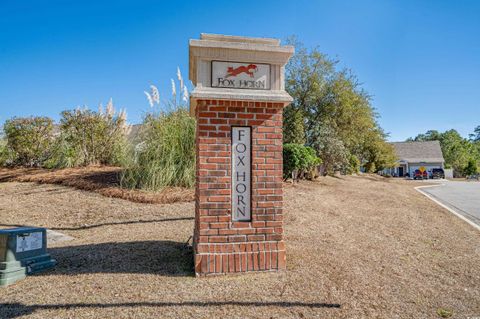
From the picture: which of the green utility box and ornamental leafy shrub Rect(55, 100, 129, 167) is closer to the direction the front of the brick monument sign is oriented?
the green utility box

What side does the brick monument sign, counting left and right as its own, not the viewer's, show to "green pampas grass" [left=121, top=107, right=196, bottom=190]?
back

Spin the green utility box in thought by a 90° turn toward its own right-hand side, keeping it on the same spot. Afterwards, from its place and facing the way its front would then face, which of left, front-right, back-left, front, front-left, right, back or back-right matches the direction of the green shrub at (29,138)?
back-right

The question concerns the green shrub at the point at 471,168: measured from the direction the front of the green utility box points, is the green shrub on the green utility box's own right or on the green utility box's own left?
on the green utility box's own left

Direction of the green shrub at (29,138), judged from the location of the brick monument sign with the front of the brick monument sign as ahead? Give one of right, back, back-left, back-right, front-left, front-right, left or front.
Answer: back-right

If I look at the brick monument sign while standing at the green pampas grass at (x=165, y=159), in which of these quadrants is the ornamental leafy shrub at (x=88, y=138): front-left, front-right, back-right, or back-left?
back-right

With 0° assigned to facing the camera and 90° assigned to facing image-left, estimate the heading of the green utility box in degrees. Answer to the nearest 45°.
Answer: approximately 315°

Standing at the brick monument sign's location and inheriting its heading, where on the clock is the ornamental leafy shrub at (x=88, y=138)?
The ornamental leafy shrub is roughly at 5 o'clock from the brick monument sign.

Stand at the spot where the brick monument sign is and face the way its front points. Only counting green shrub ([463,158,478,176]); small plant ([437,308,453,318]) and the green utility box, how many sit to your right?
1

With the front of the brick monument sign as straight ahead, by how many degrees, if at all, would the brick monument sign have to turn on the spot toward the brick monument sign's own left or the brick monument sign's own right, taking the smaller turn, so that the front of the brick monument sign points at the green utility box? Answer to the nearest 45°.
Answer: approximately 90° to the brick monument sign's own right

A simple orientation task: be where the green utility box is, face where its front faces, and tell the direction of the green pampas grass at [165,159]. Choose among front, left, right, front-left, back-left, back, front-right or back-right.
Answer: left

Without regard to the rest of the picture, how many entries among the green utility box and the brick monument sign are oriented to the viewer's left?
0

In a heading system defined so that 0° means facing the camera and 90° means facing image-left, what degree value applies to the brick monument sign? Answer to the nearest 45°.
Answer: approximately 0°
